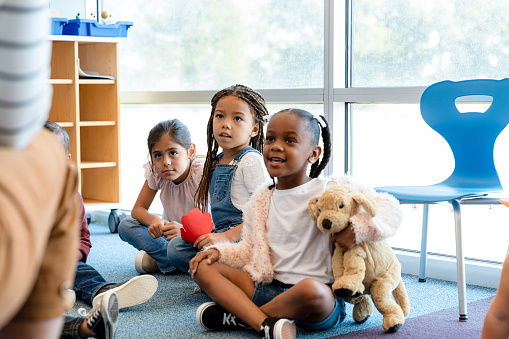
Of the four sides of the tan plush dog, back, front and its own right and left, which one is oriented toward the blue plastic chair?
back

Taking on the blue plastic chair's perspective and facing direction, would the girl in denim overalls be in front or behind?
in front

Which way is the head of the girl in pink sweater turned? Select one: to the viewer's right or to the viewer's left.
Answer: to the viewer's left

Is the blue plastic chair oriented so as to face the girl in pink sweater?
yes

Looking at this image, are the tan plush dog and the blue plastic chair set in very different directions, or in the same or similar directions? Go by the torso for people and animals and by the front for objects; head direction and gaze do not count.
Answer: same or similar directions

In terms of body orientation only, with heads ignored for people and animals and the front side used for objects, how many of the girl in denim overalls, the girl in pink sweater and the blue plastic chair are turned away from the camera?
0

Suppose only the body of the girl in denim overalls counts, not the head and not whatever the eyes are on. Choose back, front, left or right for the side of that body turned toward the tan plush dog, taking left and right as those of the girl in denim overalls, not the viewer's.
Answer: left

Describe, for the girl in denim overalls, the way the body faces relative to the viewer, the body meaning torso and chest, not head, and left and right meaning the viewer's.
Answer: facing the viewer and to the left of the viewer

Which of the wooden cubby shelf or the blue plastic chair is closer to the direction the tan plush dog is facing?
the wooden cubby shelf

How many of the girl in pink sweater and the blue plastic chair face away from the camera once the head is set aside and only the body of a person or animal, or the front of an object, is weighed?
0
